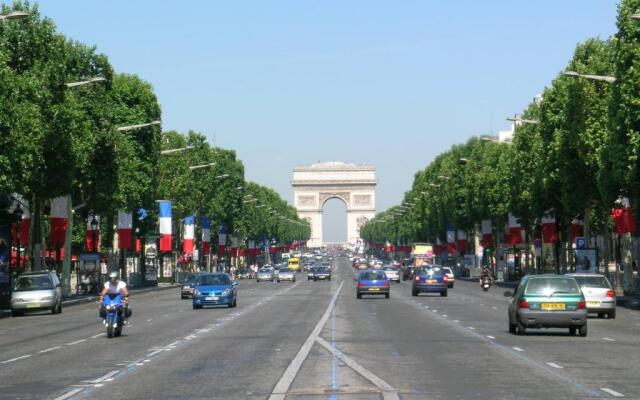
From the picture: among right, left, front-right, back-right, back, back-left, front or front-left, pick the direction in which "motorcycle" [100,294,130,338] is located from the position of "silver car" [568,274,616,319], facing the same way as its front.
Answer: back-left

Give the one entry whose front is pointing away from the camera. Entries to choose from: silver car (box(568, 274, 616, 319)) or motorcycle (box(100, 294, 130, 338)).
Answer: the silver car

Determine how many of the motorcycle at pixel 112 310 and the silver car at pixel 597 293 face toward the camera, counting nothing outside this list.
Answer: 1

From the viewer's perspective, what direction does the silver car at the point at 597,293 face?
away from the camera

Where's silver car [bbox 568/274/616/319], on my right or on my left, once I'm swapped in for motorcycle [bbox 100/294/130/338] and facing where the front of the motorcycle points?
on my left
